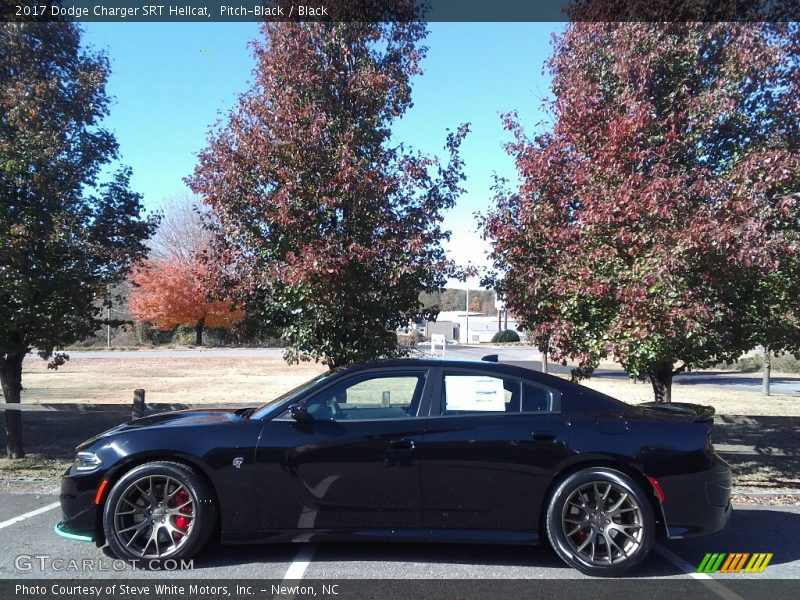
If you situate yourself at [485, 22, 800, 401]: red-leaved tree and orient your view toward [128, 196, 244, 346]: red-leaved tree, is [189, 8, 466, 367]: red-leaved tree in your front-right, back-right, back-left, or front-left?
front-left

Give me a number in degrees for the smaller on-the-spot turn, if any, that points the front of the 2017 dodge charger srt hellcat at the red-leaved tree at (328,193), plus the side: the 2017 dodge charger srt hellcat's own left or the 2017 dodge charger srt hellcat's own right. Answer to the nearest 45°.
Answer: approximately 90° to the 2017 dodge charger srt hellcat's own right

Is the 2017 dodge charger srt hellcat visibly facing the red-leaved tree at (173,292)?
no

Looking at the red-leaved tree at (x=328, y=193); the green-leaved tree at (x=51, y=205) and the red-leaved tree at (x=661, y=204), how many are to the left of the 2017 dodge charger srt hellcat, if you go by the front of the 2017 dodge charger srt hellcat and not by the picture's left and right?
0

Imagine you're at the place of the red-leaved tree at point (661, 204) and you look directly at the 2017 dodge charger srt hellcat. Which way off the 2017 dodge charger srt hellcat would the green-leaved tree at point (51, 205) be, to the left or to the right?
right

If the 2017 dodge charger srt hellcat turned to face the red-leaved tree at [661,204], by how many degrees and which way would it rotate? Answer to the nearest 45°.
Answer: approximately 135° to its right

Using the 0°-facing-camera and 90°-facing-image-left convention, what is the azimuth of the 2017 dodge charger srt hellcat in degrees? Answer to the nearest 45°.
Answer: approximately 90°

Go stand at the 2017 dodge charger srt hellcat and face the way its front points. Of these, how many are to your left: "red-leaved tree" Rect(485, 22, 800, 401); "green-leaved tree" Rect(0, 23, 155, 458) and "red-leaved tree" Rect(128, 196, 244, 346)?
0

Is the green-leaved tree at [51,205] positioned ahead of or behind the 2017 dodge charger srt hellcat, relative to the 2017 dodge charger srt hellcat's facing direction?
ahead

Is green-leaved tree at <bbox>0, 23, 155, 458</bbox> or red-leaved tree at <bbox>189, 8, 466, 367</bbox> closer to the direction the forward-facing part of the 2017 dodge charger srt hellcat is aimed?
the green-leaved tree

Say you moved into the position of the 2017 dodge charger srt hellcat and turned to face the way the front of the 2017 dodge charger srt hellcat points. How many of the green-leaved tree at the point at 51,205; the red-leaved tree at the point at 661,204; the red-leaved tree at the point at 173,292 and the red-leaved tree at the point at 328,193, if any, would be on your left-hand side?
0
